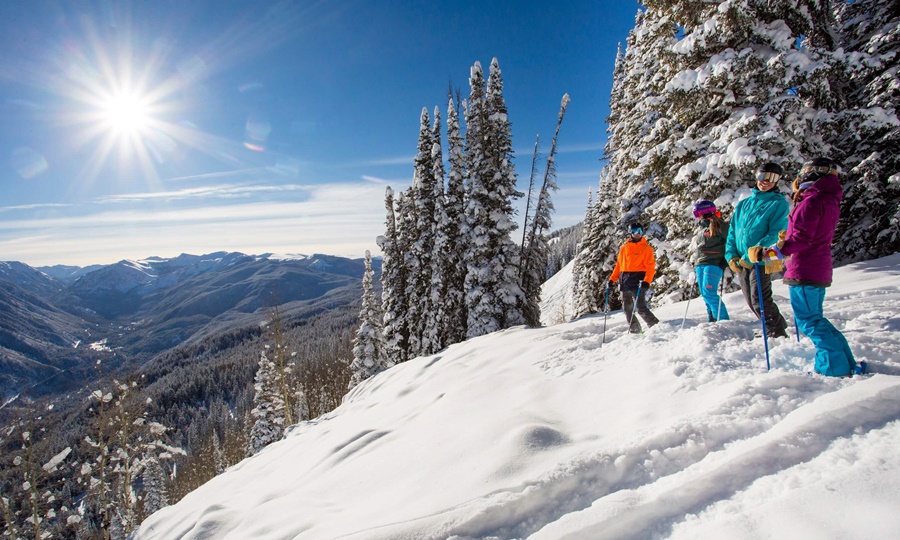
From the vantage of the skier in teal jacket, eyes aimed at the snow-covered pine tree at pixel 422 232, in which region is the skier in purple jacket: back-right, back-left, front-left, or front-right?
back-left

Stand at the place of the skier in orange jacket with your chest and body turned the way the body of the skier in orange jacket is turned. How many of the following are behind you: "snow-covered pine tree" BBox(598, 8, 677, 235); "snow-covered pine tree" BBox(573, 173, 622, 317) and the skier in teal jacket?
2

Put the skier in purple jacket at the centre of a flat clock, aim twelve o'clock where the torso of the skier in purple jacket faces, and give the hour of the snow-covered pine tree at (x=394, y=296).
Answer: The snow-covered pine tree is roughly at 1 o'clock from the skier in purple jacket.

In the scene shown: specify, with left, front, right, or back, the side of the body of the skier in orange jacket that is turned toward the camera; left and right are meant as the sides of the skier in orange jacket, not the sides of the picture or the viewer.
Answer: front

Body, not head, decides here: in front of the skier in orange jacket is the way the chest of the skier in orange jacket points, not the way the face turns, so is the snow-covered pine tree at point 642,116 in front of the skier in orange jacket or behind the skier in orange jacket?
behind

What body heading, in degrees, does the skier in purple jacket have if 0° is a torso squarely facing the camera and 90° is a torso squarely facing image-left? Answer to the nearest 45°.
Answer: approximately 90°

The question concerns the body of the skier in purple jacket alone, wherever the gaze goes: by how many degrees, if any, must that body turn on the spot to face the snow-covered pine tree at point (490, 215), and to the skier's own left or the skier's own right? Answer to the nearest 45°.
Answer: approximately 45° to the skier's own right

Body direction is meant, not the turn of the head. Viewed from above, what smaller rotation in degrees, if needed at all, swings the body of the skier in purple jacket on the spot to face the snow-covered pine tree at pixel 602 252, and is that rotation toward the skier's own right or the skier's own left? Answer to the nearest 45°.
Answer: approximately 45° to the skier's own right
